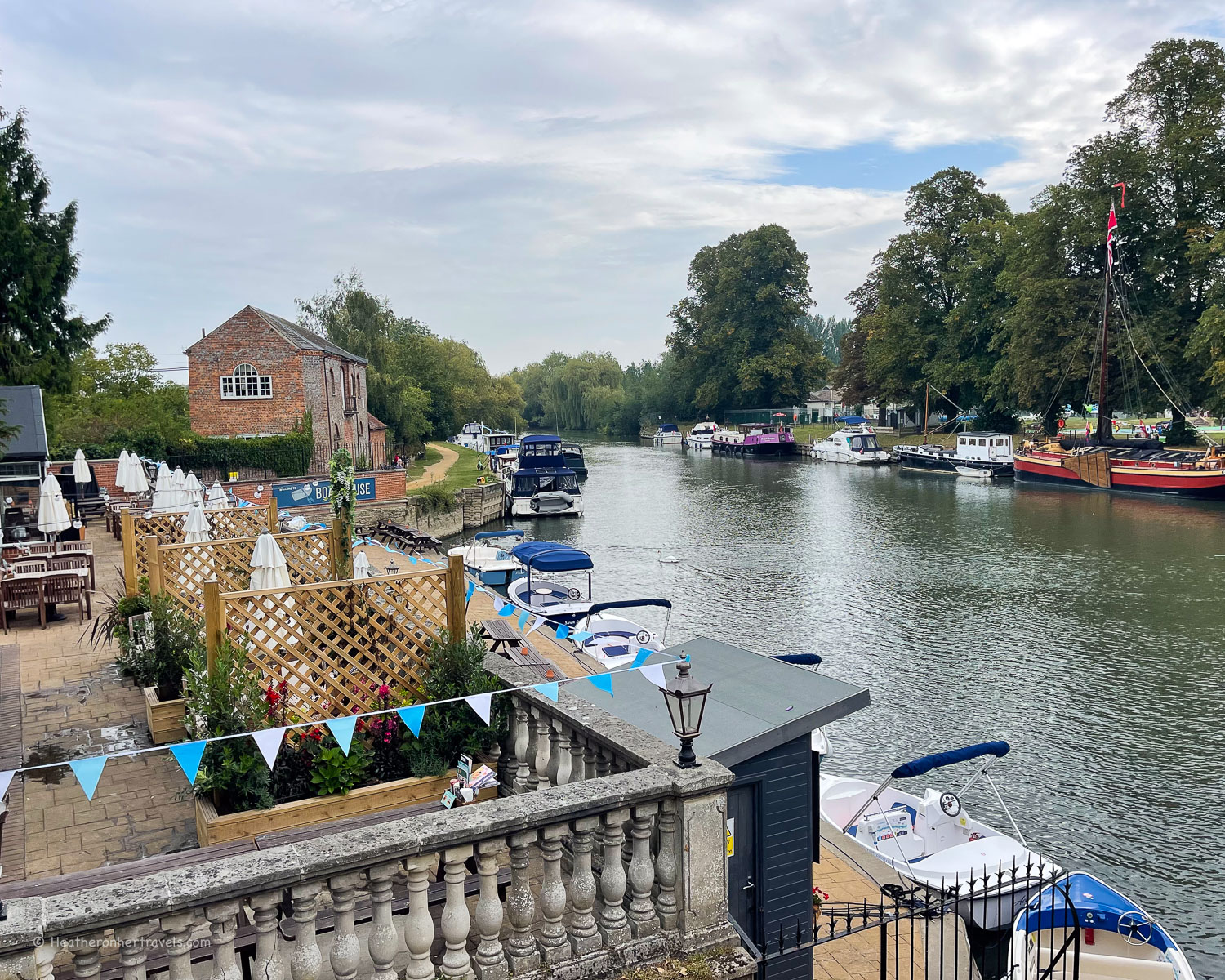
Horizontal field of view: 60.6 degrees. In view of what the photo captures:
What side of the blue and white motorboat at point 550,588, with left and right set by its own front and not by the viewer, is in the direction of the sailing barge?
right

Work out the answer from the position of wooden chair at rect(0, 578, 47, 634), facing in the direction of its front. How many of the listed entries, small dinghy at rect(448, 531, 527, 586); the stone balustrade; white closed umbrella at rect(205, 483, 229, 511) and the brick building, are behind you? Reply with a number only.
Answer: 1

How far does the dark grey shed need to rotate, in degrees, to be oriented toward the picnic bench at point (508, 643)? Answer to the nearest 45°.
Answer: approximately 180°

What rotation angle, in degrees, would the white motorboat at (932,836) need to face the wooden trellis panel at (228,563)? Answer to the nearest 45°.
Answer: approximately 45° to its left

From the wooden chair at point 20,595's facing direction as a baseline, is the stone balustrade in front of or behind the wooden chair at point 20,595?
behind

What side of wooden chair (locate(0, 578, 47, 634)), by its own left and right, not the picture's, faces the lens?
back

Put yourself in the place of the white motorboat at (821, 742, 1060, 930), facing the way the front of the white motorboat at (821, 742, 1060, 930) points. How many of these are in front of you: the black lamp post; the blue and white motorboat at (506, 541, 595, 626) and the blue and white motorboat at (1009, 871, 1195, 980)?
1

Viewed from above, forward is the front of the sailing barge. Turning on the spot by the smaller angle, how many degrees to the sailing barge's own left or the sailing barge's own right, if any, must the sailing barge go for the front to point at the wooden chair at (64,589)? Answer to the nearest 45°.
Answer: approximately 90° to the sailing barge's own left

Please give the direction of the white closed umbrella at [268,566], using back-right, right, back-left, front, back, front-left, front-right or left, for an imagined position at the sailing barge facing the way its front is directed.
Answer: left

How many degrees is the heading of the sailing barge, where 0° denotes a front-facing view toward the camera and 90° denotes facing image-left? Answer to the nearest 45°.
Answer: approximately 90°
